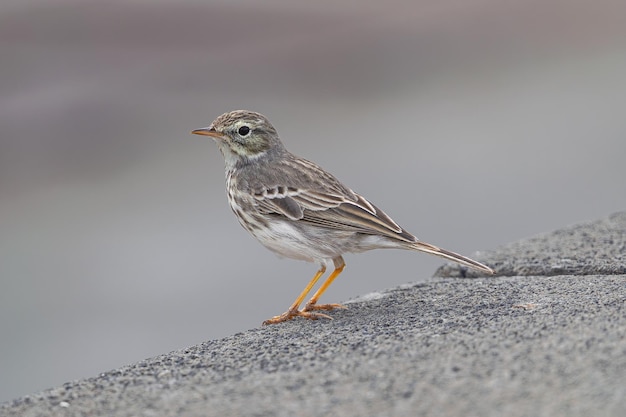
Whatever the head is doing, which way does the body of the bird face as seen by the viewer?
to the viewer's left
